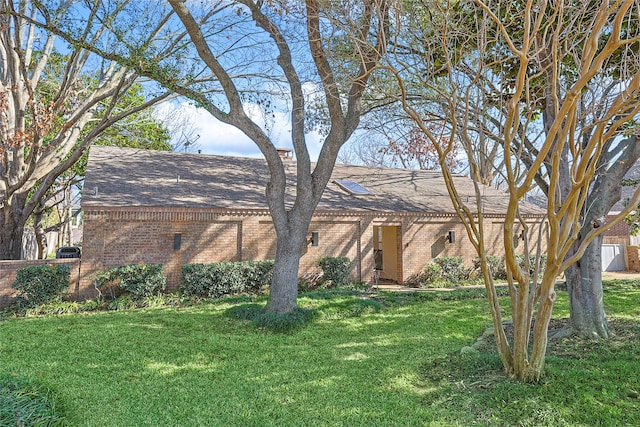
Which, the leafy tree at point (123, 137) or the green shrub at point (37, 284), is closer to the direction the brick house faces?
the green shrub

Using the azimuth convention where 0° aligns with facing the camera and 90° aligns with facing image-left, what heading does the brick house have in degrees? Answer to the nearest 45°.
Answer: approximately 0°

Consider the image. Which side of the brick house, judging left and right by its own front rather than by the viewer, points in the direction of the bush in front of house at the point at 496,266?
left

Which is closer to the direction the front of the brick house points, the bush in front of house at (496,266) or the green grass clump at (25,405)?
the green grass clump

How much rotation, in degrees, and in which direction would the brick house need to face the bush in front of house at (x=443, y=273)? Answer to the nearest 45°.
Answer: approximately 90° to its left

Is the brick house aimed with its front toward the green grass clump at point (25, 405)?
yes

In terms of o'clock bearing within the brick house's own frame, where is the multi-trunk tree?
The multi-trunk tree is roughly at 11 o'clock from the brick house.

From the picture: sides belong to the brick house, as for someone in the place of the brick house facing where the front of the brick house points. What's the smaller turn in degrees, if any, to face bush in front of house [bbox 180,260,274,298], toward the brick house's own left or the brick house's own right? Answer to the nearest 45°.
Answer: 0° — it already faces it

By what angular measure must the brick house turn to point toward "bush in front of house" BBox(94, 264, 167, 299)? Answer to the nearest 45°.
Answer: approximately 45° to its right

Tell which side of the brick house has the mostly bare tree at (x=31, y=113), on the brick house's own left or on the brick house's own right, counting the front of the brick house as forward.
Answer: on the brick house's own right

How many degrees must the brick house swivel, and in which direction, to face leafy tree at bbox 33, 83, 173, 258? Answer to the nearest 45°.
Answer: approximately 135° to its right
